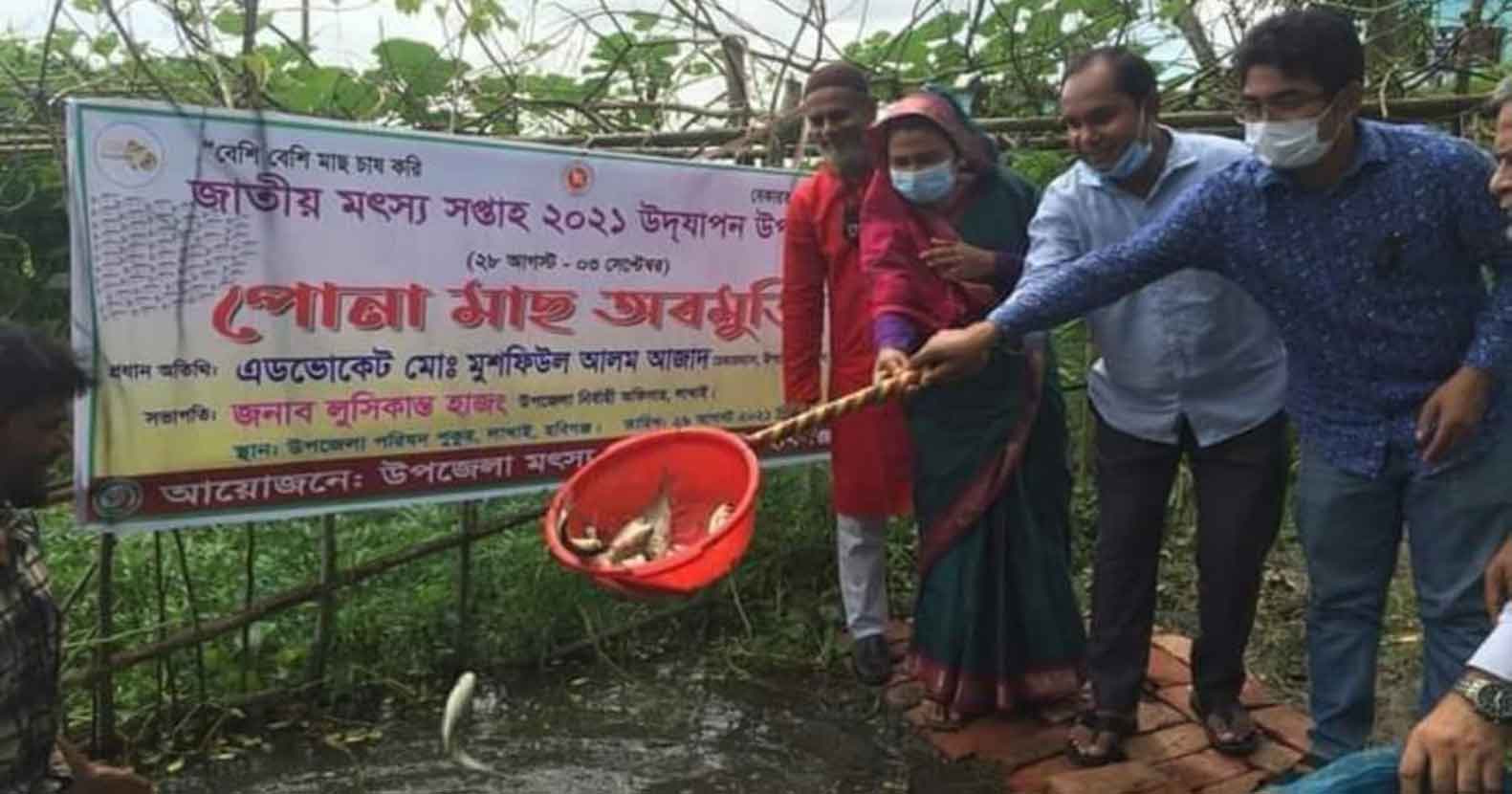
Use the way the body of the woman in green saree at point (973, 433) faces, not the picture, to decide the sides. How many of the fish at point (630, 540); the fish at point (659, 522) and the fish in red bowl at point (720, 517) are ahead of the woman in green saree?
3

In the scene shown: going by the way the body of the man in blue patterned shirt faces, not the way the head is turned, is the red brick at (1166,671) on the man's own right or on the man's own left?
on the man's own right

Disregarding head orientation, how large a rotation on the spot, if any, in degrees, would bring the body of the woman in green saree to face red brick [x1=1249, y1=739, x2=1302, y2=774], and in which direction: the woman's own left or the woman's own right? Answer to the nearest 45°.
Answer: approximately 135° to the woman's own left

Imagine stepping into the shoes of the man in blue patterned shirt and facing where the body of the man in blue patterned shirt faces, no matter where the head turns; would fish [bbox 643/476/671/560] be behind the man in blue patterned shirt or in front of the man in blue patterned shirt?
in front

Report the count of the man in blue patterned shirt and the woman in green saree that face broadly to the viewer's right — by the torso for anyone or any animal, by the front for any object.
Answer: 0
